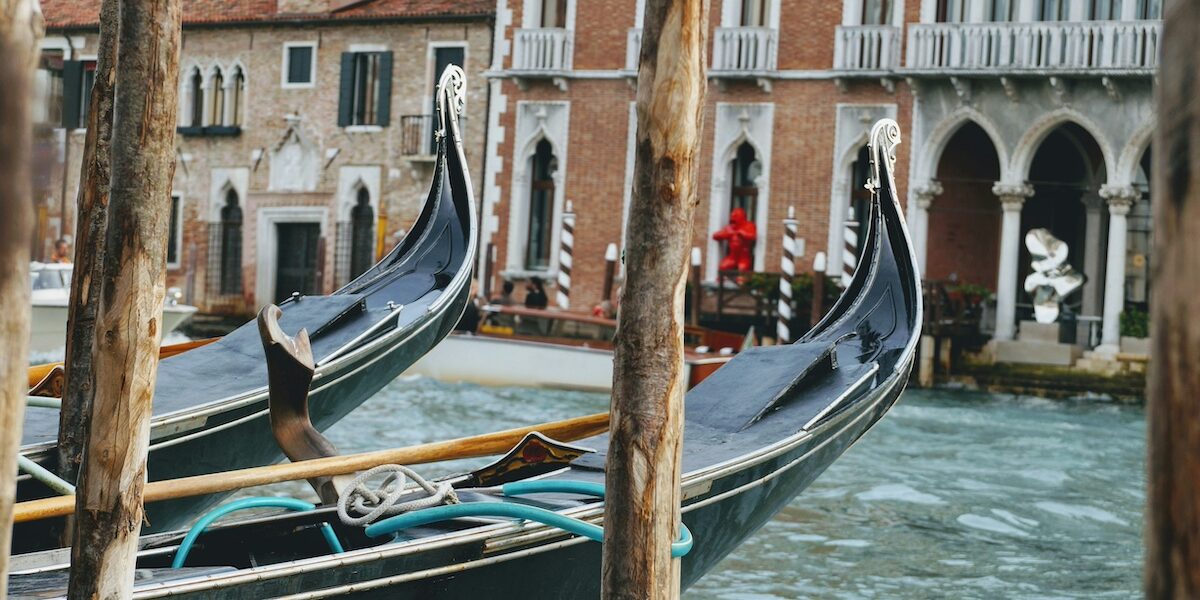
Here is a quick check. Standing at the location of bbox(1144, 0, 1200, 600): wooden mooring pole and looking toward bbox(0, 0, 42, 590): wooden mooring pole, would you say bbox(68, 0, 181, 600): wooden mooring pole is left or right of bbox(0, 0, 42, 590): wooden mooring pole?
right

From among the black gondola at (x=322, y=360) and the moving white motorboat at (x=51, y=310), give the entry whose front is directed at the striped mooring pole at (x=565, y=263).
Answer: the moving white motorboat

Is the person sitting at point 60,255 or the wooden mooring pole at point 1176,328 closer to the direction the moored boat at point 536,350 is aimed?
the person sitting

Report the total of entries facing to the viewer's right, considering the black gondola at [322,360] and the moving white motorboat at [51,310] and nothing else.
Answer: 1

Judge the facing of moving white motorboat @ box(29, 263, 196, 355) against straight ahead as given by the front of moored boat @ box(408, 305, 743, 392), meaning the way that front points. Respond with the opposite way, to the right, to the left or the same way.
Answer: the opposite way

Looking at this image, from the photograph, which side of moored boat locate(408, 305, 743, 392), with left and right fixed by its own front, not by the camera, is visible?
left

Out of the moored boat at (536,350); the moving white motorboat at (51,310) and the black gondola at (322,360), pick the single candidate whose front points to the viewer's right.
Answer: the moving white motorboat at (51,310)

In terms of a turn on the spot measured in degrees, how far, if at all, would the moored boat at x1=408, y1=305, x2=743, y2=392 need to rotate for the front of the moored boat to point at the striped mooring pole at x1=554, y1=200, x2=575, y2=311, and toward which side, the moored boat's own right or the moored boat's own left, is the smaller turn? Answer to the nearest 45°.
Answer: approximately 90° to the moored boat's own right

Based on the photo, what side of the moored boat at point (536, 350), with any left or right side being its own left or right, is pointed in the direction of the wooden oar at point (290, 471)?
left

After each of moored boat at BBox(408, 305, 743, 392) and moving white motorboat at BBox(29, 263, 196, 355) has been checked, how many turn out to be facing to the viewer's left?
1

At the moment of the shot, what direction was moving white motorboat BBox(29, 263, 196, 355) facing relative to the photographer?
facing to the right of the viewer

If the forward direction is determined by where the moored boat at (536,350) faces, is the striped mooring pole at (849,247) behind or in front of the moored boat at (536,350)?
behind

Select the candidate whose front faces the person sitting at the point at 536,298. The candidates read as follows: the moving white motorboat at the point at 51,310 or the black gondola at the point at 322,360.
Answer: the moving white motorboat
